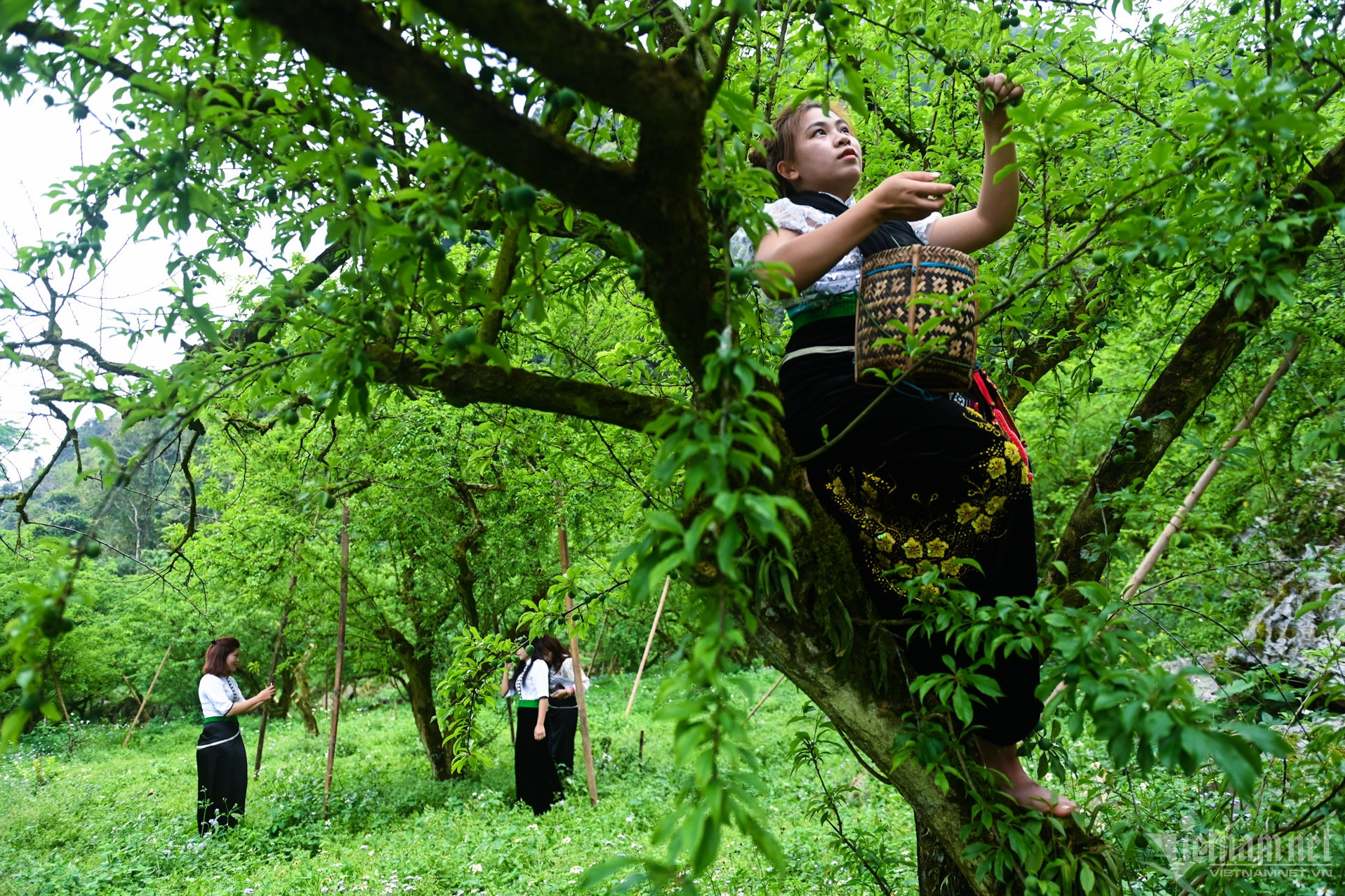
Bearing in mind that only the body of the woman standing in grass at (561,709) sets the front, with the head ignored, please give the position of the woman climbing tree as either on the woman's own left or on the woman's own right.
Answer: on the woman's own left

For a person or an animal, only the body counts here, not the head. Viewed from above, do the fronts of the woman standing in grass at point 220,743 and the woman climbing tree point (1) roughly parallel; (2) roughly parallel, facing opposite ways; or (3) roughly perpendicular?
roughly perpendicular

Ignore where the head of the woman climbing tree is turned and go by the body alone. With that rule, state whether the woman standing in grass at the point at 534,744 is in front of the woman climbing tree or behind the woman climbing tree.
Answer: behind

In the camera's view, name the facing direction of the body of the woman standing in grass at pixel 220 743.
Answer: to the viewer's right

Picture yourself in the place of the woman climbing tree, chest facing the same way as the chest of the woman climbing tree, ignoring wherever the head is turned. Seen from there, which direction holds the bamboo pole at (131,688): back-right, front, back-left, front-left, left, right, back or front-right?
back

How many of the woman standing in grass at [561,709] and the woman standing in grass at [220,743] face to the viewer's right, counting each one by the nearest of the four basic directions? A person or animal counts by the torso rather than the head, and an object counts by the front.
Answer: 1

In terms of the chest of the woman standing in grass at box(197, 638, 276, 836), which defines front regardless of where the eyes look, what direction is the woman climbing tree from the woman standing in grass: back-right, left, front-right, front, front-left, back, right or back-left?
right

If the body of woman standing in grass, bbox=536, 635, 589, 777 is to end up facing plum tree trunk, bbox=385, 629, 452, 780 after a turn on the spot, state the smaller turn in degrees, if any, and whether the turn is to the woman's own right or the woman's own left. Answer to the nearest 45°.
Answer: approximately 45° to the woman's own right

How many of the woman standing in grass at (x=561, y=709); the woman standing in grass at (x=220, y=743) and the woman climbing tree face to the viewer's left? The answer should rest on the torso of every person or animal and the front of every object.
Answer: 1

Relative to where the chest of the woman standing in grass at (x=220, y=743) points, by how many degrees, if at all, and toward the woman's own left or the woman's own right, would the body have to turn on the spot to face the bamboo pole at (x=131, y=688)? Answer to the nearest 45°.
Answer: approximately 90° to the woman's own left

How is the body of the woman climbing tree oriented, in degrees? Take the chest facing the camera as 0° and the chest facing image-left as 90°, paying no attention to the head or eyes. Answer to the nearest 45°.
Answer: approximately 315°

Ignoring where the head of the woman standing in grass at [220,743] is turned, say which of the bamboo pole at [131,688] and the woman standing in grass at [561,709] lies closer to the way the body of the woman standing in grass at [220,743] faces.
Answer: the woman standing in grass

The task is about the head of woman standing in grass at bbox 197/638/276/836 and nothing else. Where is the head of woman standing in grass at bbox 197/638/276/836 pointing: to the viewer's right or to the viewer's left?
to the viewer's right

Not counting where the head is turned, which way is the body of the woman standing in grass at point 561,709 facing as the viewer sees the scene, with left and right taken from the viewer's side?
facing to the left of the viewer
